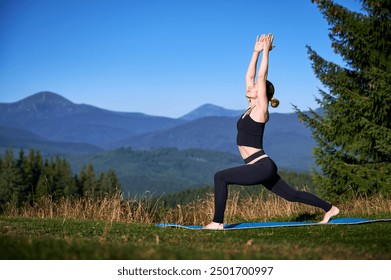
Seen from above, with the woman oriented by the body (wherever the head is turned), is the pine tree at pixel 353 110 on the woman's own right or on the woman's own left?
on the woman's own right

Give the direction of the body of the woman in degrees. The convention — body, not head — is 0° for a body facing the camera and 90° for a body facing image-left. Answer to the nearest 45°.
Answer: approximately 90°
